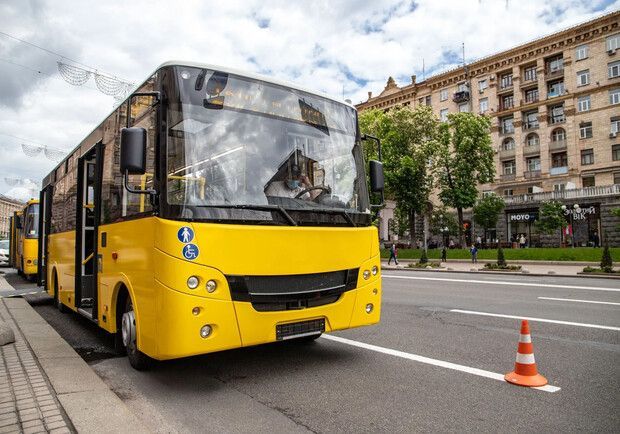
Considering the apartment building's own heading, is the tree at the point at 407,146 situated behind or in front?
in front

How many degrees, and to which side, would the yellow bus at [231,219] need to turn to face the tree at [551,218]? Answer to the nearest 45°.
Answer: approximately 90° to its left

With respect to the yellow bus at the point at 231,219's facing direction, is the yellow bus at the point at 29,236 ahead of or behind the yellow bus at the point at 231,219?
behind

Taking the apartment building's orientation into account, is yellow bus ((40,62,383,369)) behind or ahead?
ahead

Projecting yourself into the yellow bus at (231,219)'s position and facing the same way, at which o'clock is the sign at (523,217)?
The sign is roughly at 9 o'clock from the yellow bus.

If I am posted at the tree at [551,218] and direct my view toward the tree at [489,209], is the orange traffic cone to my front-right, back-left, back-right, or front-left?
back-left

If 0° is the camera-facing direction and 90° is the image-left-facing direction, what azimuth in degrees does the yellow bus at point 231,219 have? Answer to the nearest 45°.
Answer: approximately 315°

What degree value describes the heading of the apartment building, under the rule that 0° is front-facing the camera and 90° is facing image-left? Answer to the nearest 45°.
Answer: approximately 45°

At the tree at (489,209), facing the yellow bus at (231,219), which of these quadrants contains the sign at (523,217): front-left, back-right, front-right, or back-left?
back-left

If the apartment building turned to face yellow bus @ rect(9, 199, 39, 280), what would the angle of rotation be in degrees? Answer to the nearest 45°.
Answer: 0° — it already faces it

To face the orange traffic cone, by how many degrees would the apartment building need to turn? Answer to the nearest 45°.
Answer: approximately 45° to its left
